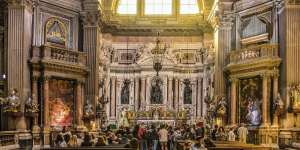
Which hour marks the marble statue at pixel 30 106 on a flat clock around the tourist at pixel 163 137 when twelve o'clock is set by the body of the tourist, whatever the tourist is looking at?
The marble statue is roughly at 9 o'clock from the tourist.

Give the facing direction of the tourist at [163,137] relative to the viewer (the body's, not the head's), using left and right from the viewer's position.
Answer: facing away from the viewer

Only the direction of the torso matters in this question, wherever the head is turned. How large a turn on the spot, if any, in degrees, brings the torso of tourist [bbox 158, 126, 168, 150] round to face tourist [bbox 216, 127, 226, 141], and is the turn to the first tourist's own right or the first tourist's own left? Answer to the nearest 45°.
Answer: approximately 45° to the first tourist's own right

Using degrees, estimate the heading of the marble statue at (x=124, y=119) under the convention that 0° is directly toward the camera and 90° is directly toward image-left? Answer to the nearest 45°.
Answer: approximately 0°

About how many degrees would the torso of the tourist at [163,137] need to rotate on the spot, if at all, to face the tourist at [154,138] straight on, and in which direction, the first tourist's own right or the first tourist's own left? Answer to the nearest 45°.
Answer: approximately 45° to the first tourist's own left

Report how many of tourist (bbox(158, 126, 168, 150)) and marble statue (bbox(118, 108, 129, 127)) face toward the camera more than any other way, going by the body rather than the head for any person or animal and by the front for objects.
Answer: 1

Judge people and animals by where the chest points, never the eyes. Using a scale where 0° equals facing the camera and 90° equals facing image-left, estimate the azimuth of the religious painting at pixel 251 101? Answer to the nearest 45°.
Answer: approximately 45°

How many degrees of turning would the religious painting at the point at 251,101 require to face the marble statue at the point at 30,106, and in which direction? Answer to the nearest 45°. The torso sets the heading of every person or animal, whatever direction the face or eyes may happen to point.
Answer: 0° — it already faces it

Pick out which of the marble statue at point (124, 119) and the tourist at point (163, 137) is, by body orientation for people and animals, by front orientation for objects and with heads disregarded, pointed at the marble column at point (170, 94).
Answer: the tourist

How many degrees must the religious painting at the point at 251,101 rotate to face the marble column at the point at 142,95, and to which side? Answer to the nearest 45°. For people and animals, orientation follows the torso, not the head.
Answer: approximately 90° to its right
